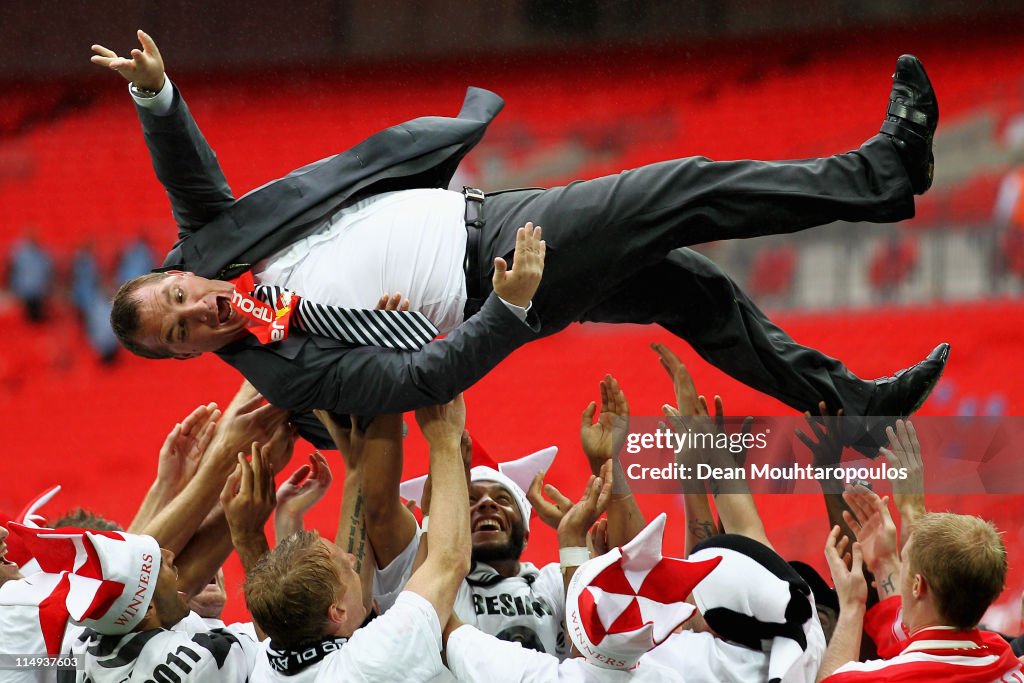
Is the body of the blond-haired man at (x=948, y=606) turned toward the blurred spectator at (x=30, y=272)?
yes

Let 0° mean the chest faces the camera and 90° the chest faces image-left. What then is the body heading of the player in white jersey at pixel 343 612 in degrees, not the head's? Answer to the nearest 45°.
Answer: approximately 225°

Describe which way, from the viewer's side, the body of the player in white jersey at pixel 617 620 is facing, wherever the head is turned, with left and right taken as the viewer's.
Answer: facing away from the viewer

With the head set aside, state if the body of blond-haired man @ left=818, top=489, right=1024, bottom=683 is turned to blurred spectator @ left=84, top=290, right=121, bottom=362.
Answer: yes

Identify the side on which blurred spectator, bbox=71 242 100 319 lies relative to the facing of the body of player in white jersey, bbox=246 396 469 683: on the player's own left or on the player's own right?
on the player's own left

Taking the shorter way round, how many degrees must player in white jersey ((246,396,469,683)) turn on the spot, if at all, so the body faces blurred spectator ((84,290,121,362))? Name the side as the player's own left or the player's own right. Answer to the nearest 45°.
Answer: approximately 45° to the player's own left

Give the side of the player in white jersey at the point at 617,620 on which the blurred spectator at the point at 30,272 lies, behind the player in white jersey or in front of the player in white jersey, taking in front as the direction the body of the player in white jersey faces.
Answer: in front

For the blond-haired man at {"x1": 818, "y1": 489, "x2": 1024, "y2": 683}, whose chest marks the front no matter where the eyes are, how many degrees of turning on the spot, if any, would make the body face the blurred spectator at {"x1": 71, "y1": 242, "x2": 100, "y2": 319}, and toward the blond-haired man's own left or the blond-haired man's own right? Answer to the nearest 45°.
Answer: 0° — they already face them

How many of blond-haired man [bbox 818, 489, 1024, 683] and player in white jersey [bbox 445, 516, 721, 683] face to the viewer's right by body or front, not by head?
0

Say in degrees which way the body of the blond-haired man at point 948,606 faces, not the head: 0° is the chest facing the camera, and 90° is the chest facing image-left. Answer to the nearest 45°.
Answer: approximately 135°

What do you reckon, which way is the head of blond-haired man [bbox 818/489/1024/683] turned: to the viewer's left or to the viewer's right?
to the viewer's left

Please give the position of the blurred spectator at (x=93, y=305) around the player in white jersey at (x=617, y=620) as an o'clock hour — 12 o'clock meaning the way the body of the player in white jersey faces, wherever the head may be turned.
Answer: The blurred spectator is roughly at 11 o'clock from the player in white jersey.
